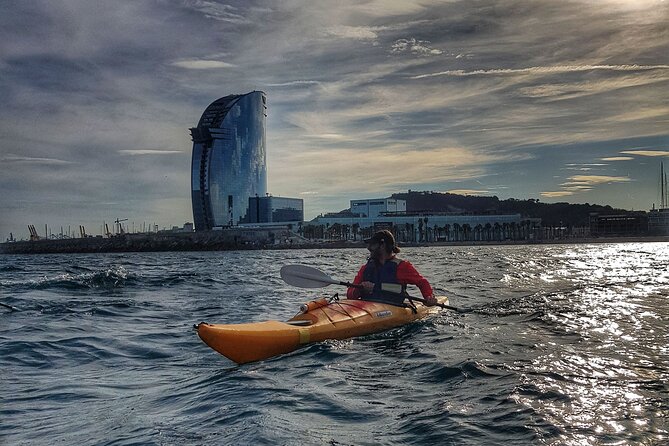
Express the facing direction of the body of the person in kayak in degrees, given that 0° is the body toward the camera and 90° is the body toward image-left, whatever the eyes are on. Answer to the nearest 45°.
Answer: approximately 45°
